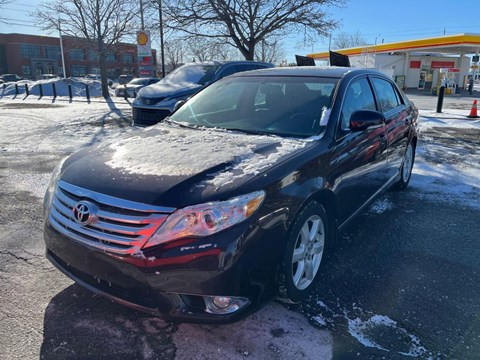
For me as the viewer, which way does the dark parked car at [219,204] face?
facing the viewer and to the left of the viewer

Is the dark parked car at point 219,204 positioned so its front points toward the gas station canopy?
no

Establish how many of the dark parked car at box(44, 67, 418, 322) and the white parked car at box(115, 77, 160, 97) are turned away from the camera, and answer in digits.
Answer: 0

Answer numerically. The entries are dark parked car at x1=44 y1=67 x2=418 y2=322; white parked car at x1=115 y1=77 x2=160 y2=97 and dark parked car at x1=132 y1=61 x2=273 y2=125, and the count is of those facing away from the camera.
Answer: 0

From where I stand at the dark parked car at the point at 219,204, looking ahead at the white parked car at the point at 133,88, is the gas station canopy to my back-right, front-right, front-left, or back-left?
front-right

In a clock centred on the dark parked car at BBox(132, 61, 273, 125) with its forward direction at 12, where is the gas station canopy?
The gas station canopy is roughly at 6 o'clock from the dark parked car.

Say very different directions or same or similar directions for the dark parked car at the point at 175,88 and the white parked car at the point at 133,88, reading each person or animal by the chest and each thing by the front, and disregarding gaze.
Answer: same or similar directions

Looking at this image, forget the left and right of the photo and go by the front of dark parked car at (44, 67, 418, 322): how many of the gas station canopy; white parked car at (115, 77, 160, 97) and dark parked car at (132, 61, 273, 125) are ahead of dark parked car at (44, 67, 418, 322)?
0

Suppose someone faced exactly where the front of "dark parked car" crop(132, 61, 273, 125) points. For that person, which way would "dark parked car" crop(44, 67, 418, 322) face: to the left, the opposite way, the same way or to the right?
the same way

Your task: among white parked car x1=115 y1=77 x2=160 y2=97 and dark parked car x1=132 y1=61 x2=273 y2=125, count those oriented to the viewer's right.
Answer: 0

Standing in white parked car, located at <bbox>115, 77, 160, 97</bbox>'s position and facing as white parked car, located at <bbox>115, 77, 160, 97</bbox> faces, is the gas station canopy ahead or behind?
behind

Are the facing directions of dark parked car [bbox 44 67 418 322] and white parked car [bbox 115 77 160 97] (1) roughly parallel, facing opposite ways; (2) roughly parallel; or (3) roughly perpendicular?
roughly parallel

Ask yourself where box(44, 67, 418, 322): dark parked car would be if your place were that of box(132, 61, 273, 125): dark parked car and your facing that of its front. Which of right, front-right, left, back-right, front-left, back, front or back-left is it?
front-left

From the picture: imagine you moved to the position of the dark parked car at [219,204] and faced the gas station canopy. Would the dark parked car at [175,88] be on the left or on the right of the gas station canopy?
left

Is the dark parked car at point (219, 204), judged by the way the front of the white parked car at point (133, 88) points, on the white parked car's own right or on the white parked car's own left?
on the white parked car's own left
